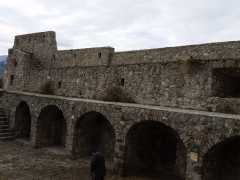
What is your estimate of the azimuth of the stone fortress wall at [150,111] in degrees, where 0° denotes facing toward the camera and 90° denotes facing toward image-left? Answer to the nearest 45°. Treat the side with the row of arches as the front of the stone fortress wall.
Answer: approximately 45°

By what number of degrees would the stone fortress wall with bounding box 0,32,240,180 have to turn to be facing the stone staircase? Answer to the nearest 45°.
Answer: approximately 90° to its right
